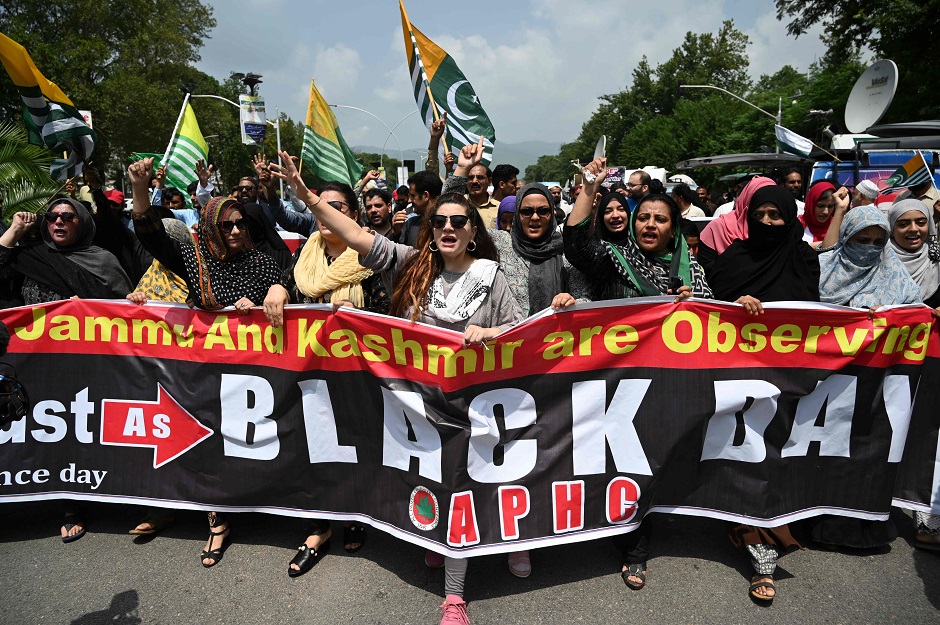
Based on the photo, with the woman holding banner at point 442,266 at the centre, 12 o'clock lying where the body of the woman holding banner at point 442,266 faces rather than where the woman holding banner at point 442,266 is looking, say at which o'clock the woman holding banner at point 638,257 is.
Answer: the woman holding banner at point 638,257 is roughly at 9 o'clock from the woman holding banner at point 442,266.

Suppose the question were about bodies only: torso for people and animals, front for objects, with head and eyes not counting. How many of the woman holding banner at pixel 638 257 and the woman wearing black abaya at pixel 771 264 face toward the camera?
2

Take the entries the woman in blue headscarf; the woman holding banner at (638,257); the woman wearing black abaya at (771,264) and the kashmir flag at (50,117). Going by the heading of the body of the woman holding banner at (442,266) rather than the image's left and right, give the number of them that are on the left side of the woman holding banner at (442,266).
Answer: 3

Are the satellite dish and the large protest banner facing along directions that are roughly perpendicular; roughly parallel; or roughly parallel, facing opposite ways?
roughly perpendicular

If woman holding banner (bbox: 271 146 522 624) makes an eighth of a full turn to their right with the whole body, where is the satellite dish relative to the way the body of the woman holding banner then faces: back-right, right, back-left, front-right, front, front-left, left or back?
back

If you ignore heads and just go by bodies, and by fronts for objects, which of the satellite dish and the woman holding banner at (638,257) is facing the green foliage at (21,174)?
the satellite dish

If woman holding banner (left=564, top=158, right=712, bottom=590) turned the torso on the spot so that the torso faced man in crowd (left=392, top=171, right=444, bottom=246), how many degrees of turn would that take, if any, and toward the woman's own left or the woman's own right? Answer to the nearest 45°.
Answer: approximately 135° to the woman's own right

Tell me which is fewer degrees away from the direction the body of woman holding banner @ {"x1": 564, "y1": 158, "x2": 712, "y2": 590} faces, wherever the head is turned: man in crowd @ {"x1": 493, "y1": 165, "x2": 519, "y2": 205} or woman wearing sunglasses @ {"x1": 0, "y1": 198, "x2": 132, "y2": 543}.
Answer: the woman wearing sunglasses

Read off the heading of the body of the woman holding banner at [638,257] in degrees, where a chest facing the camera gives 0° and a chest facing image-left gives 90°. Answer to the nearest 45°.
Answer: approximately 0°
